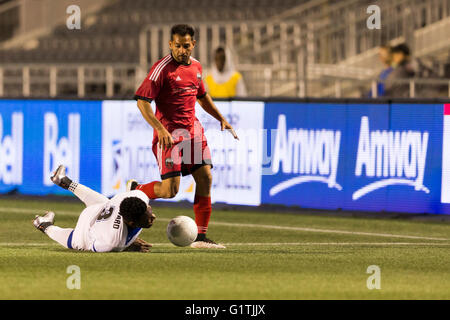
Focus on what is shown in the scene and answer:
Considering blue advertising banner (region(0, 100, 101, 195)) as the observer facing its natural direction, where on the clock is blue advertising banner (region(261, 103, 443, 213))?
blue advertising banner (region(261, 103, 443, 213)) is roughly at 10 o'clock from blue advertising banner (region(0, 100, 101, 195)).

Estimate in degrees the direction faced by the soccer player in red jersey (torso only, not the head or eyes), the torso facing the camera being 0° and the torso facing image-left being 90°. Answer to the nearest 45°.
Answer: approximately 315°

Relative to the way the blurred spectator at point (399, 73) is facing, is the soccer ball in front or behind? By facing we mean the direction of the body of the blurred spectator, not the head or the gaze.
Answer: in front

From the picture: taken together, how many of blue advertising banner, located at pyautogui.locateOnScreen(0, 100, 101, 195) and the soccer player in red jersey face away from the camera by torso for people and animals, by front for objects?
0

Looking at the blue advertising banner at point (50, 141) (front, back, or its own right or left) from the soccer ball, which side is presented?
front

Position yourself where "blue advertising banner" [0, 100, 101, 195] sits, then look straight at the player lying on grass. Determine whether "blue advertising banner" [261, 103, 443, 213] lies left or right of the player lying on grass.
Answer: left

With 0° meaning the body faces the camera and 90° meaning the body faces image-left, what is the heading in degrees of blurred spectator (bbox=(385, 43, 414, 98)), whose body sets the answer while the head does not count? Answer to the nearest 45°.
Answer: approximately 45°

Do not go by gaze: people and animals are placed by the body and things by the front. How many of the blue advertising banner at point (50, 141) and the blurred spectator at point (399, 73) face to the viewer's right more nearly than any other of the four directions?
0

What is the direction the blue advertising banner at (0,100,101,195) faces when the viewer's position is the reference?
facing the viewer
